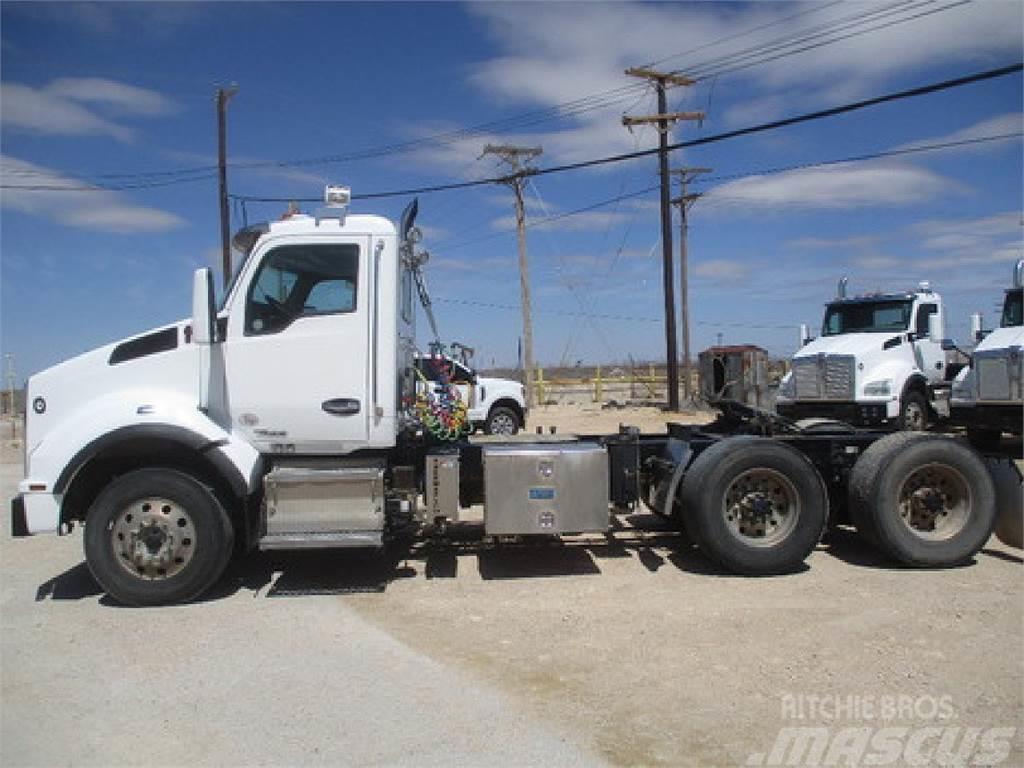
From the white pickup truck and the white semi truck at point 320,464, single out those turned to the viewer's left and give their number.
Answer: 1

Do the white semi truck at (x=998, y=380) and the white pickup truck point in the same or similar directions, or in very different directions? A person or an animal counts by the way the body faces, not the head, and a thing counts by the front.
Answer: very different directions

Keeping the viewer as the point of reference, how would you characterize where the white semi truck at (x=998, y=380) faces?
facing the viewer and to the left of the viewer

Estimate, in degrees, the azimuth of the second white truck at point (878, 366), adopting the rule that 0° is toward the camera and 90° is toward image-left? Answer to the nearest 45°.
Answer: approximately 45°

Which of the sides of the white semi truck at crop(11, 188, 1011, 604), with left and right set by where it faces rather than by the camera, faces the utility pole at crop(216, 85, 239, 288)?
right

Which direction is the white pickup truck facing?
to the viewer's right

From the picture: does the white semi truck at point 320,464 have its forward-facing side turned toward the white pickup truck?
no

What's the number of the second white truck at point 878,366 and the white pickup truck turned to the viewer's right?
1

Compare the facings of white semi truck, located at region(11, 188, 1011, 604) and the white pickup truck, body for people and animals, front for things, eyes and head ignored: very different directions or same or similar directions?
very different directions

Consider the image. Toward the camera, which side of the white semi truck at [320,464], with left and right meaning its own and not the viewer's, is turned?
left

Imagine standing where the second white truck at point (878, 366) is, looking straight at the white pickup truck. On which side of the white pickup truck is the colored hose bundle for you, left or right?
left

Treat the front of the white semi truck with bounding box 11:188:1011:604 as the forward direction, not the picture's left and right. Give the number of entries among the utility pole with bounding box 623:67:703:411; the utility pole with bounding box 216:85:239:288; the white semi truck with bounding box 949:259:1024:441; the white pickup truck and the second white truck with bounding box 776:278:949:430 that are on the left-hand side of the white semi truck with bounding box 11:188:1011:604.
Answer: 0

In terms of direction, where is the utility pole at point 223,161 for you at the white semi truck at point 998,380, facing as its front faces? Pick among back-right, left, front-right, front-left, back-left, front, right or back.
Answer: front-right

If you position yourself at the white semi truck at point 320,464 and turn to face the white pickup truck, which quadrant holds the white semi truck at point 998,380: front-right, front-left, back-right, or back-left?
front-right

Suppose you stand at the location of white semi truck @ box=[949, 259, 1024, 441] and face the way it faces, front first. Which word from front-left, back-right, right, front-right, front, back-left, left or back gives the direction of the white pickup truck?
front-right

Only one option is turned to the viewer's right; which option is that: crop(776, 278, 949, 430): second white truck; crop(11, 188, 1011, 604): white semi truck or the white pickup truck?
the white pickup truck

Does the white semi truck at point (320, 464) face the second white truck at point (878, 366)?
no

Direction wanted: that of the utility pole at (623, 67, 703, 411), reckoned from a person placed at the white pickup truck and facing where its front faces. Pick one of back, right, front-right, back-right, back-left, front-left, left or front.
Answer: front-left

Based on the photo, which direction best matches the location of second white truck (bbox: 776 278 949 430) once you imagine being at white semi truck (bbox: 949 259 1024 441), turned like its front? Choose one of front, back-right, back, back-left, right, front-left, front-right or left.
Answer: right

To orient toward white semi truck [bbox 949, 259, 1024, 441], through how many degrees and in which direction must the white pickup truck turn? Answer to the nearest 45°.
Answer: approximately 45° to its right
